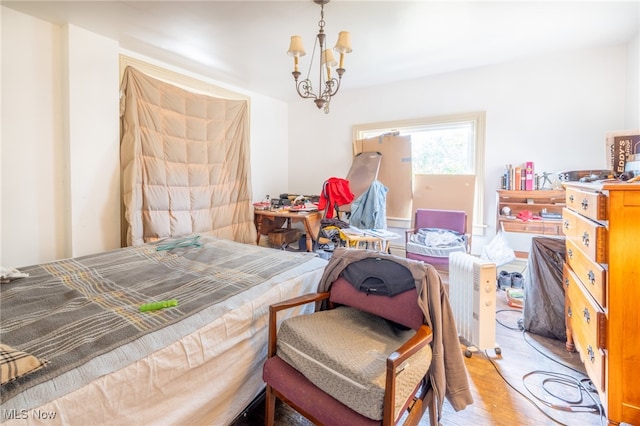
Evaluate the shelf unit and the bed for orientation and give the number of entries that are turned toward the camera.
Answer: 1

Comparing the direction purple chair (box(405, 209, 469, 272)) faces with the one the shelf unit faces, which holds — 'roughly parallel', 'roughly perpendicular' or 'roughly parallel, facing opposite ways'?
roughly parallel

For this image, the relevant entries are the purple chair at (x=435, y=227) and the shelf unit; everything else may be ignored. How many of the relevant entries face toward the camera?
2

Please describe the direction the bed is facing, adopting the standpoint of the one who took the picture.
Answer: facing away from the viewer and to the right of the viewer

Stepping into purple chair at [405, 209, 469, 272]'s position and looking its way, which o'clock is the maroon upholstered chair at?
The maroon upholstered chair is roughly at 12 o'clock from the purple chair.

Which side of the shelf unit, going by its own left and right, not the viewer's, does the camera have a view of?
front

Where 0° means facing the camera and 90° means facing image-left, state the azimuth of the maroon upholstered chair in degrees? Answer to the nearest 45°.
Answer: approximately 45°

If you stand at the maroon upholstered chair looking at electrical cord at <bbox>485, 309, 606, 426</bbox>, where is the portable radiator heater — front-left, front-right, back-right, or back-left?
front-left

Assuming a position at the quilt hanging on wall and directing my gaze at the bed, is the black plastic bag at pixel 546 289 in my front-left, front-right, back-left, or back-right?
front-left

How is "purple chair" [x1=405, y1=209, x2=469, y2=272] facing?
toward the camera

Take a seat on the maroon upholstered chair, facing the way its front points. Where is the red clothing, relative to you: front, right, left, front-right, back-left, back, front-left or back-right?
back-right

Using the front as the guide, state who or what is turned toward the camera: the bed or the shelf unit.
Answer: the shelf unit

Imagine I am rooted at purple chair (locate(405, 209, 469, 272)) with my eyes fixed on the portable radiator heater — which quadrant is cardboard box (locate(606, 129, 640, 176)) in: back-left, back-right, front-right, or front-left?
front-left

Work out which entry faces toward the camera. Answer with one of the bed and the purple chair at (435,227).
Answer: the purple chair

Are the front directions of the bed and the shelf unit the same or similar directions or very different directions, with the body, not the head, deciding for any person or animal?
very different directions

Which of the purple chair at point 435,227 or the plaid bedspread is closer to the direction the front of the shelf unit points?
the plaid bedspread
